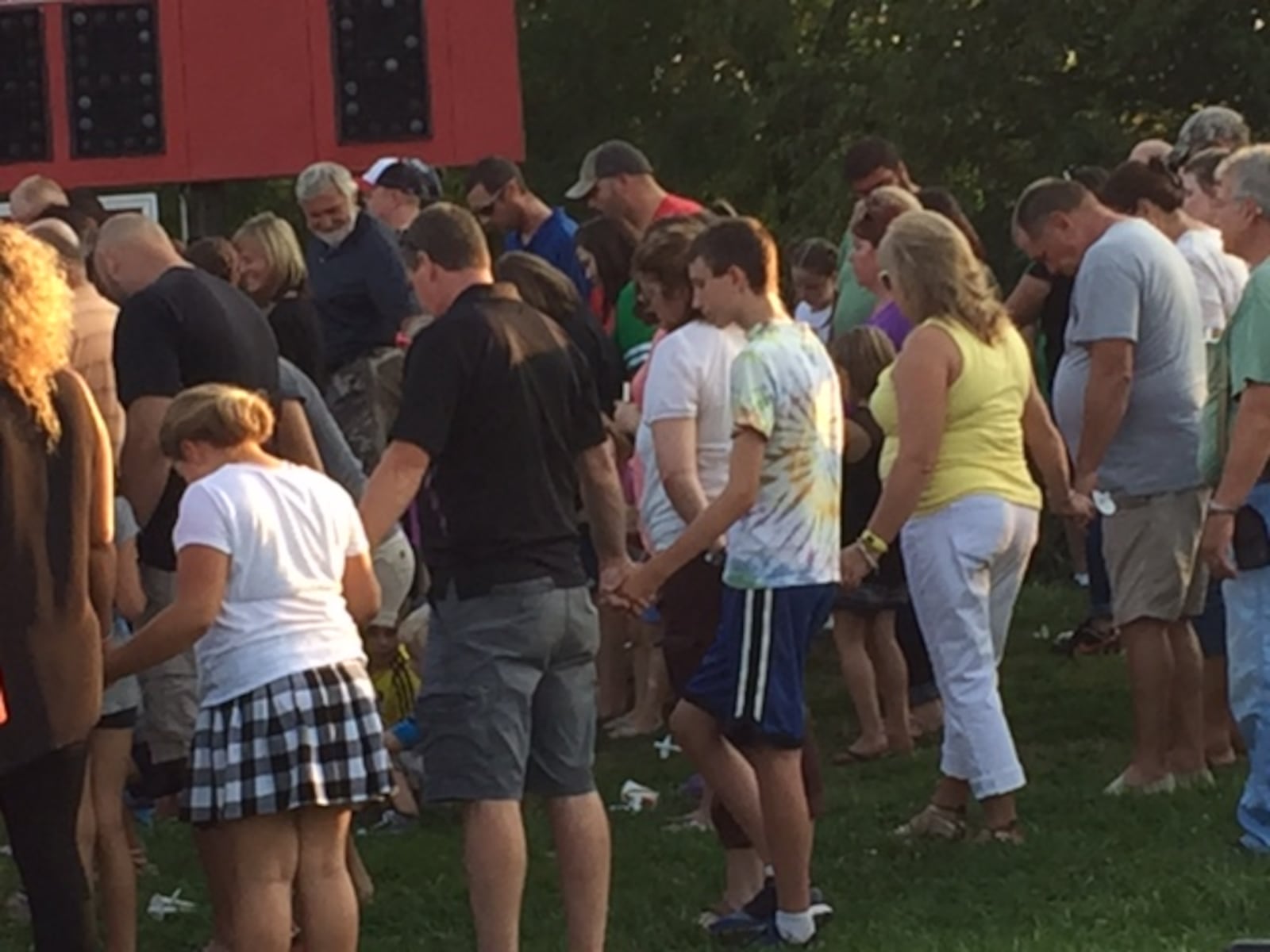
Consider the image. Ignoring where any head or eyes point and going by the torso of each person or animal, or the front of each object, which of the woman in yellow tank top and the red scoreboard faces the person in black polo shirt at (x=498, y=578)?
the red scoreboard

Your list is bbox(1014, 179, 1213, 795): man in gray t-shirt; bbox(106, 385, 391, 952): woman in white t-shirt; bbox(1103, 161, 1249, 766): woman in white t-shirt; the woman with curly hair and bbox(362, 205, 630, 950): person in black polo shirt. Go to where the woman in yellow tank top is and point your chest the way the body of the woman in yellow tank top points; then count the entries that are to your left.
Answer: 3

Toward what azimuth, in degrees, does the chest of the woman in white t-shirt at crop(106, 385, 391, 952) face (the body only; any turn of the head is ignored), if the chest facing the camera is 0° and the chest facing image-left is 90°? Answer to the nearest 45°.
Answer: approximately 135°

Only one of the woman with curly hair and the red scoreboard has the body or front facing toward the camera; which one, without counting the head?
the red scoreboard

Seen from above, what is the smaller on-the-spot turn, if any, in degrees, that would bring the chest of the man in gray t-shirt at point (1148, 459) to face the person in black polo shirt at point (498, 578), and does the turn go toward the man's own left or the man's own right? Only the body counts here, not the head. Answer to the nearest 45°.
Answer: approximately 45° to the man's own left

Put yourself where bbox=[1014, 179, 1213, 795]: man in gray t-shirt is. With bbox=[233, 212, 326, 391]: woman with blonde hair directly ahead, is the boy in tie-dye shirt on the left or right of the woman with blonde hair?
left

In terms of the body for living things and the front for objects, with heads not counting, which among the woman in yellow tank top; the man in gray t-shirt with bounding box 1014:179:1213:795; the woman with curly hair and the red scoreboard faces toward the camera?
the red scoreboard

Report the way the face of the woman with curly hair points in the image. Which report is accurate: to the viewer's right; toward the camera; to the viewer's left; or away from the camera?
away from the camera

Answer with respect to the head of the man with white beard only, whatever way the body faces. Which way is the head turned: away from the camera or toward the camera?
toward the camera

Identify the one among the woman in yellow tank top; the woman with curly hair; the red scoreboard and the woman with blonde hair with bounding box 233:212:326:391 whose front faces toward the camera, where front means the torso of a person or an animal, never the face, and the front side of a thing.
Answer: the red scoreboard

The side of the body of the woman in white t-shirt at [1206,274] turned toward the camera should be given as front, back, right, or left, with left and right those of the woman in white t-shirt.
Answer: left

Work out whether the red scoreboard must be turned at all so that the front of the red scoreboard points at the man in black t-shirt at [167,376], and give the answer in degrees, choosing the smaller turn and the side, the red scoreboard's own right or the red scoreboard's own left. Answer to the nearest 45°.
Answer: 0° — it already faces them

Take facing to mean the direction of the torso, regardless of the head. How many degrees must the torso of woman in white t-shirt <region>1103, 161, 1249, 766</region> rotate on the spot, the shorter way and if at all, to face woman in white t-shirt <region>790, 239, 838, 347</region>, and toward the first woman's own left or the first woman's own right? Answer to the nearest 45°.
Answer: approximately 45° to the first woman's own right

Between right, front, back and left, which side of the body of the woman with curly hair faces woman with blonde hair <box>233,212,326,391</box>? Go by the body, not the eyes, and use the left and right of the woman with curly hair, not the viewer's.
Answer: front

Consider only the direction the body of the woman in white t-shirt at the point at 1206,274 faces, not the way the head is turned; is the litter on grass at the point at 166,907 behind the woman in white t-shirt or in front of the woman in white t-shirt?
in front

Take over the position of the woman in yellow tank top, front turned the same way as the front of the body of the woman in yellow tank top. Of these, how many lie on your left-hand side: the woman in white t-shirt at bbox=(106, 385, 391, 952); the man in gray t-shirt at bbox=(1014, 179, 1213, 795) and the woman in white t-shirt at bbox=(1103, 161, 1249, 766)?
1

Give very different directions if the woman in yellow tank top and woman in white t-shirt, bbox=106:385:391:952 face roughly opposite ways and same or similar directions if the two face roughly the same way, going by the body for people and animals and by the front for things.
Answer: same or similar directions

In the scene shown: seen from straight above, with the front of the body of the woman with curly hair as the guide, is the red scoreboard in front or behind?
in front

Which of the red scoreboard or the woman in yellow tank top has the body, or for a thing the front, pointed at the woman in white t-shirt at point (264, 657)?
the red scoreboard

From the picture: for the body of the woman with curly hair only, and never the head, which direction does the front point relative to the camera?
away from the camera
